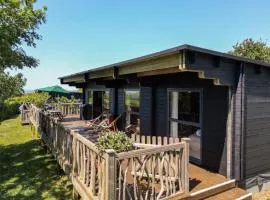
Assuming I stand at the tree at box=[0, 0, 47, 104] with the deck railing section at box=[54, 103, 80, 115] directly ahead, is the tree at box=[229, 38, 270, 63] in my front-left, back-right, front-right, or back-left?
front-right

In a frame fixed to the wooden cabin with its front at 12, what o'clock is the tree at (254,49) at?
The tree is roughly at 5 o'clock from the wooden cabin.

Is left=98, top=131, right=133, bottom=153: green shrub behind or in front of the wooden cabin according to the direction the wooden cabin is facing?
in front

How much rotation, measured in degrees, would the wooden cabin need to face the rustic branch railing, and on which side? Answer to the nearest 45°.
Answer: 0° — it already faces it

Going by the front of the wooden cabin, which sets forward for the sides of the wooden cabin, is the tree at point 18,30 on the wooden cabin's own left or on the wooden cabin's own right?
on the wooden cabin's own right

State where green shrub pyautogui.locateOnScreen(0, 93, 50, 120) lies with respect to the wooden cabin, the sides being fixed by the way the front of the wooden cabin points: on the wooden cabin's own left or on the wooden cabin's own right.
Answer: on the wooden cabin's own right

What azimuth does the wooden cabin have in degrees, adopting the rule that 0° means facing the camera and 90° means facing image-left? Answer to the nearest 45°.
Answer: approximately 45°
